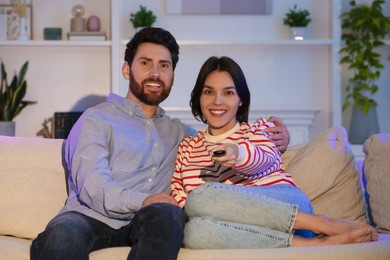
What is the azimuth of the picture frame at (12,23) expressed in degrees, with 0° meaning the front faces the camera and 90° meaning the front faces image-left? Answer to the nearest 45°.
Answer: approximately 0°

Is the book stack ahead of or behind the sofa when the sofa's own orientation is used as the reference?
behind

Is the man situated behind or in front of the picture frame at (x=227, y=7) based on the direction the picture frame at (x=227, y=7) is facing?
in front

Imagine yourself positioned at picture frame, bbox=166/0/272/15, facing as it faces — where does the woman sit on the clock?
The woman is roughly at 12 o'clock from the picture frame.

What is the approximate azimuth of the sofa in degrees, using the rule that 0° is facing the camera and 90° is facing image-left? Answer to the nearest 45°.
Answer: approximately 0°

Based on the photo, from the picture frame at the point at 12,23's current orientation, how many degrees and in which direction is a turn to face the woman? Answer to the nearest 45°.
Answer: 0° — it already faces them

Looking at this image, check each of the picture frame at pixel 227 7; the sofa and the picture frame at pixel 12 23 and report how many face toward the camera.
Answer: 3
